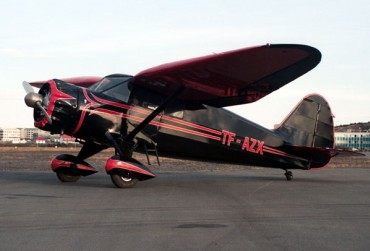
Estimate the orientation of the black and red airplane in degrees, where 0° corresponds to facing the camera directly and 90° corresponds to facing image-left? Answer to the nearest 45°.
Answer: approximately 45°
